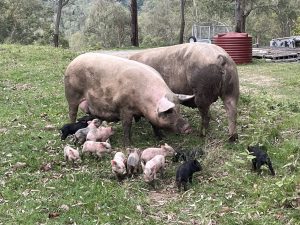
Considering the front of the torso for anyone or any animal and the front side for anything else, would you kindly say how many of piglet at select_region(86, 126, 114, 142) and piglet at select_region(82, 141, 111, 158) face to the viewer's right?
2

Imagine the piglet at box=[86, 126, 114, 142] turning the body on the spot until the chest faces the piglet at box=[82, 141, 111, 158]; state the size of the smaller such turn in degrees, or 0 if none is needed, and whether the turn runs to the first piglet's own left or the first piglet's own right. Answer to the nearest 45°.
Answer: approximately 90° to the first piglet's own right

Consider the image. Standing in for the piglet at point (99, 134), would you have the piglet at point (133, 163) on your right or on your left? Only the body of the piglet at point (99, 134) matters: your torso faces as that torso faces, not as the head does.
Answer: on your right

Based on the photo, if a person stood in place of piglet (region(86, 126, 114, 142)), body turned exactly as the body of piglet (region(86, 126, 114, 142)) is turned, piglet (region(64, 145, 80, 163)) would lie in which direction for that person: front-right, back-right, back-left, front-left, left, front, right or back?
back-right

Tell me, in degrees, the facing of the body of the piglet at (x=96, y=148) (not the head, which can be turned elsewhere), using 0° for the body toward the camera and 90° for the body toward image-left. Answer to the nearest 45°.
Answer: approximately 270°

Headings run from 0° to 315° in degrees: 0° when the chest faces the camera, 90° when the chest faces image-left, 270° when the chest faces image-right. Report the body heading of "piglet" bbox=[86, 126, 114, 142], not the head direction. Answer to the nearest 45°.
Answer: approximately 270°

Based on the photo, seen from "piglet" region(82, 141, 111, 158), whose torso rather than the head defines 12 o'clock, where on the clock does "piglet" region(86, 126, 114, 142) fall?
"piglet" region(86, 126, 114, 142) is roughly at 9 o'clock from "piglet" region(82, 141, 111, 158).

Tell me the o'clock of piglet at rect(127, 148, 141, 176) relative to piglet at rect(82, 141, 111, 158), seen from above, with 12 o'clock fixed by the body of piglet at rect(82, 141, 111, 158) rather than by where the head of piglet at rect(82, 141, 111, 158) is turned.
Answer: piglet at rect(127, 148, 141, 176) is roughly at 2 o'clock from piglet at rect(82, 141, 111, 158).
